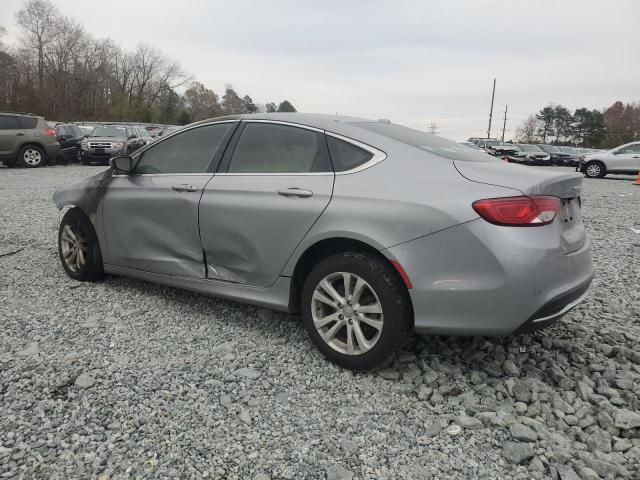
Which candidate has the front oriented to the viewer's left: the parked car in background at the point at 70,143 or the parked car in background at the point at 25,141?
the parked car in background at the point at 25,141

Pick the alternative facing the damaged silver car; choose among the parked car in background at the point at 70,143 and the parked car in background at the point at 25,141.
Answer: the parked car in background at the point at 70,143

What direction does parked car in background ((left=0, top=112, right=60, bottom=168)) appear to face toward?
to the viewer's left

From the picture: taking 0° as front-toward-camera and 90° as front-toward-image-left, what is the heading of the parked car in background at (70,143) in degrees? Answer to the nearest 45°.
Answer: approximately 0°

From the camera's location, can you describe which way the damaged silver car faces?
facing away from the viewer and to the left of the viewer

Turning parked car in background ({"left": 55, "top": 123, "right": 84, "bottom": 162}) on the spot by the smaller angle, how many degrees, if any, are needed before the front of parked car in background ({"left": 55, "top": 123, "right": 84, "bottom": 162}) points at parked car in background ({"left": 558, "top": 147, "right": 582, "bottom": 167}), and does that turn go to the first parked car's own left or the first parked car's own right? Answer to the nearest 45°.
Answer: approximately 90° to the first parked car's own left

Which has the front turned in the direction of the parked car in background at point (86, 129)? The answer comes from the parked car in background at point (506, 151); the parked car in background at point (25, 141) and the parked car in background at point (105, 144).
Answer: the parked car in background at point (506, 151)

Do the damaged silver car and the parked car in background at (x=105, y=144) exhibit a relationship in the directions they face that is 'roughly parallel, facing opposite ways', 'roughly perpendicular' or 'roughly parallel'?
roughly perpendicular
